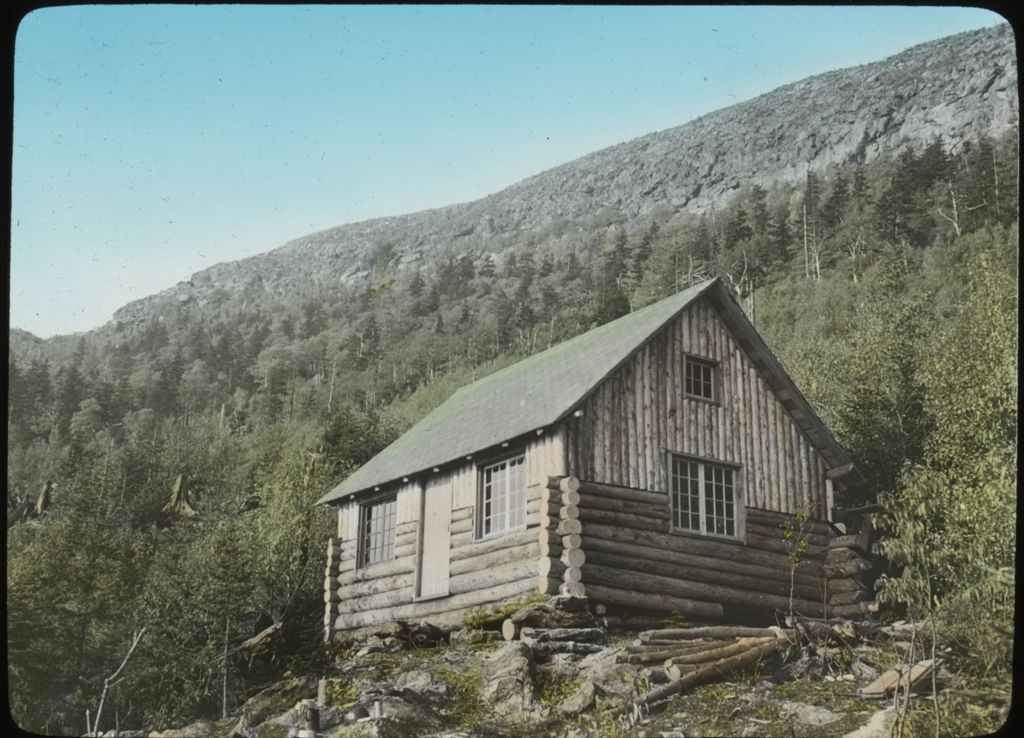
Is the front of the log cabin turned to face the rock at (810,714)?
no

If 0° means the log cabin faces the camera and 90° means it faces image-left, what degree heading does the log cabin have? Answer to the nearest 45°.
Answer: approximately 45°

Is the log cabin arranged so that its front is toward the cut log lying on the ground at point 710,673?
no

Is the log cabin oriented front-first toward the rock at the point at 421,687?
yes

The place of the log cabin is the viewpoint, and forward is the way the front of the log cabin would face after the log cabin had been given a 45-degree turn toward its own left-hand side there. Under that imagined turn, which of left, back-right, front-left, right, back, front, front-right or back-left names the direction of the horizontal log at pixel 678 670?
front

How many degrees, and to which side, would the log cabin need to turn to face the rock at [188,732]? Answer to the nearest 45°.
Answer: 0° — it already faces it

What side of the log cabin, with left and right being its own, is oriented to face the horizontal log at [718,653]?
left

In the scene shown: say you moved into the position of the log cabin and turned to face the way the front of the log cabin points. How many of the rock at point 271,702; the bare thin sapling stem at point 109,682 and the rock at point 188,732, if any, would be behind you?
0

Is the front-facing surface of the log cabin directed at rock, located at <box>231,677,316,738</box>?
yes

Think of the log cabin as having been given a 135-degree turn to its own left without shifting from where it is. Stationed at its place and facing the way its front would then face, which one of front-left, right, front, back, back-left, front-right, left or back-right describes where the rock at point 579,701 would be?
right
